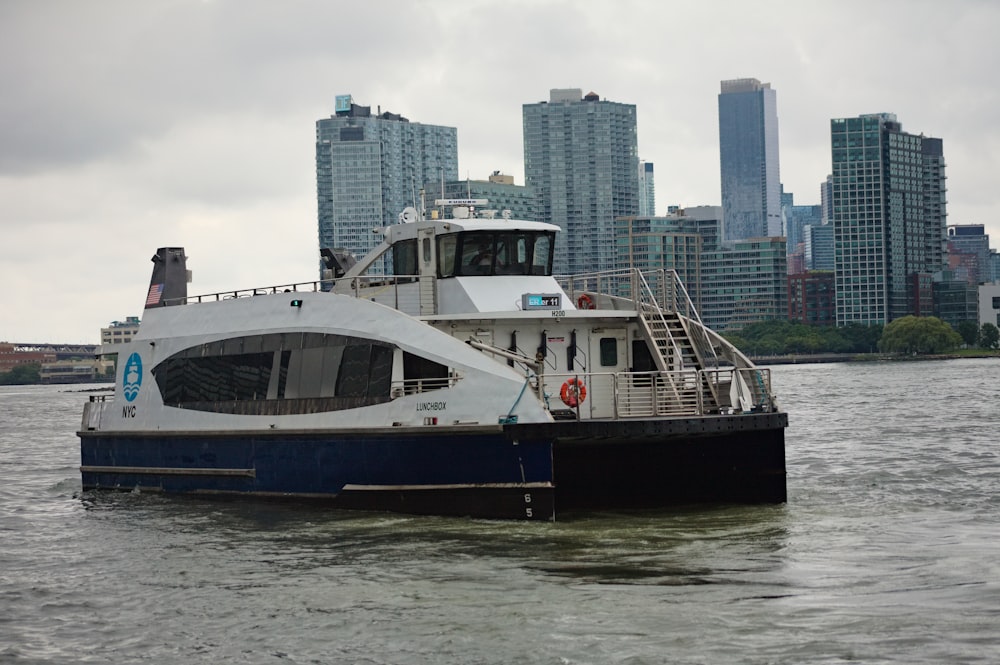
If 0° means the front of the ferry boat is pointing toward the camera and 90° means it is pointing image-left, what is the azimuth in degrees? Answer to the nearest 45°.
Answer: approximately 315°
